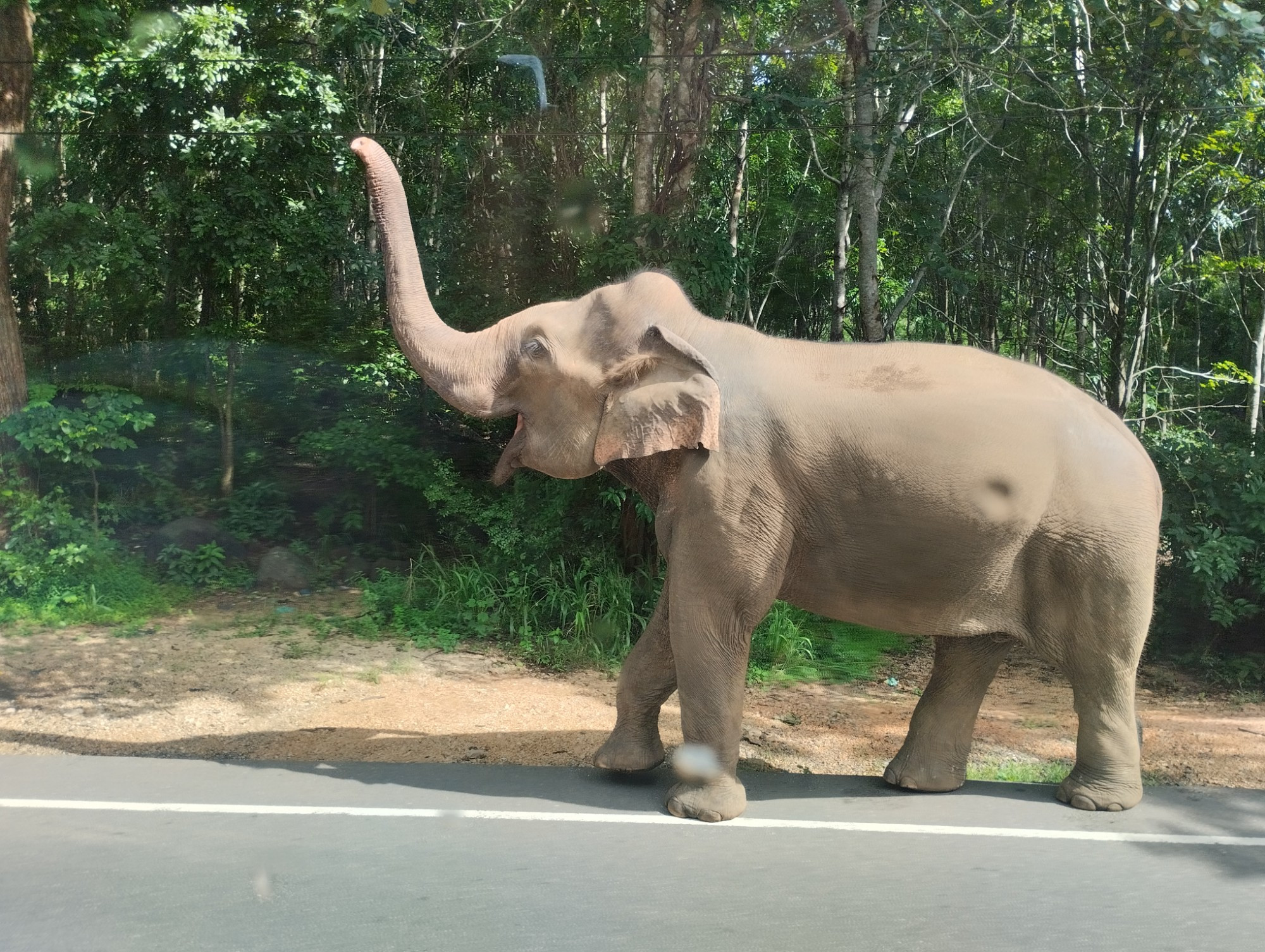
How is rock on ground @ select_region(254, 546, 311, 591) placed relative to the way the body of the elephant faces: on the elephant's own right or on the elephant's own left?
on the elephant's own right

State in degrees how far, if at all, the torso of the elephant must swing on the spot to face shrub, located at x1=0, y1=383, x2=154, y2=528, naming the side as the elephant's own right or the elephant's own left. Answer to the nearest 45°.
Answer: approximately 45° to the elephant's own right

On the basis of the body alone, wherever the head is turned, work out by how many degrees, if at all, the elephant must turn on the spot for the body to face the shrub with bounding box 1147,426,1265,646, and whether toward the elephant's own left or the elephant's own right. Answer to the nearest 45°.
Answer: approximately 135° to the elephant's own right

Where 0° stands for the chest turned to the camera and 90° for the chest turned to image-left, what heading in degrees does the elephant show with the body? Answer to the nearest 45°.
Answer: approximately 90°

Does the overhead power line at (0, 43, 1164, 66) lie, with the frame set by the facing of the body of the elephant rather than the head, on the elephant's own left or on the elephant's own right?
on the elephant's own right

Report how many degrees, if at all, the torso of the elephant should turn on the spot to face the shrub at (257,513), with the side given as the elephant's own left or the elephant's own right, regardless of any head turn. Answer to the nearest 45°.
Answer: approximately 45° to the elephant's own right

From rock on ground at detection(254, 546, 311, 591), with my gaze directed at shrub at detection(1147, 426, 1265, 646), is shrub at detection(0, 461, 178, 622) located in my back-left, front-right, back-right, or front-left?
back-right
